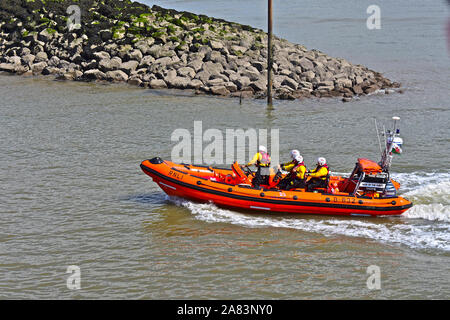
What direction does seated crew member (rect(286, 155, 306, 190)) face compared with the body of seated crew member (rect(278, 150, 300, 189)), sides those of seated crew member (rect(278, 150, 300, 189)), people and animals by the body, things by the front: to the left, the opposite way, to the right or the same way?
the same way

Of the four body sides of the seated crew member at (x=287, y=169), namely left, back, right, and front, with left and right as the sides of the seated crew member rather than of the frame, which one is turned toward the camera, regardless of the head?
left

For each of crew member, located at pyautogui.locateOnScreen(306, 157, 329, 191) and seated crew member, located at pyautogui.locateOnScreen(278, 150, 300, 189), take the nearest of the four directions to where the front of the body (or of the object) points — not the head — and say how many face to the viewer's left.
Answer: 2

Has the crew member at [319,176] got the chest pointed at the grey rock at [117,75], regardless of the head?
no

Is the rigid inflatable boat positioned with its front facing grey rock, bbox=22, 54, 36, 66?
no

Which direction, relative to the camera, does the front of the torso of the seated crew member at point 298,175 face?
to the viewer's left

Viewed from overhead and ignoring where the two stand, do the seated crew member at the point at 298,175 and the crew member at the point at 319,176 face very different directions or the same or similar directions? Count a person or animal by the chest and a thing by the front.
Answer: same or similar directions

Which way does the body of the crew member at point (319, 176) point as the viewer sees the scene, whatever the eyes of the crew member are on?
to the viewer's left

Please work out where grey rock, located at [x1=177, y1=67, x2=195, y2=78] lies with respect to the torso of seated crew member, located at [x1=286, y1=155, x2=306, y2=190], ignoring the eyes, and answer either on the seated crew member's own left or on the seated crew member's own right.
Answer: on the seated crew member's own right

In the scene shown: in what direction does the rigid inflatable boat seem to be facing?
to the viewer's left

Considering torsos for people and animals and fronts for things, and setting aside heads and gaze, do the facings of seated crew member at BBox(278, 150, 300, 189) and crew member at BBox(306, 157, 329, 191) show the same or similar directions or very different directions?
same or similar directions
